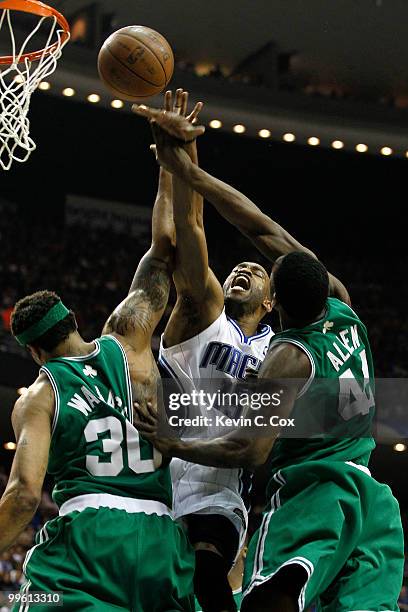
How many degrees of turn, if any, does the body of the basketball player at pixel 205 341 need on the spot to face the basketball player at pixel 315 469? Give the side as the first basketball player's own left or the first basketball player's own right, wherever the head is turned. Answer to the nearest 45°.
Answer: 0° — they already face them

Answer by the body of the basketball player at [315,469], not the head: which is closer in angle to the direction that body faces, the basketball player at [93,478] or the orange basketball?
the orange basketball

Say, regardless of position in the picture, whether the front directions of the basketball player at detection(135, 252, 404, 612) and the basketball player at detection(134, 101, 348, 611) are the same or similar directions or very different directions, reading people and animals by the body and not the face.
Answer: very different directions

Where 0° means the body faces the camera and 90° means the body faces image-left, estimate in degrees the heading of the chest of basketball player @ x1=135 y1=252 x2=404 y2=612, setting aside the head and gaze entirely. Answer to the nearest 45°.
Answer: approximately 135°

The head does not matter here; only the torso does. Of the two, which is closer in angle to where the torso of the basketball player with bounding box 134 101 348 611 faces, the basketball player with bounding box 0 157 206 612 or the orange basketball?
the basketball player

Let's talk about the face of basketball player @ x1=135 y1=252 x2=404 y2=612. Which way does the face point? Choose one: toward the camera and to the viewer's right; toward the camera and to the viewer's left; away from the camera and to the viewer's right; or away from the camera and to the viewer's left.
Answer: away from the camera and to the viewer's left

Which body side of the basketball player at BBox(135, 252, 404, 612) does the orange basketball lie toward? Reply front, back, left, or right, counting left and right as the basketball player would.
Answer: front

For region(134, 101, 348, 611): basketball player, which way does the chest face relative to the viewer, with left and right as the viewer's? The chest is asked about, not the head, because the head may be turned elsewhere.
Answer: facing the viewer and to the right of the viewer
